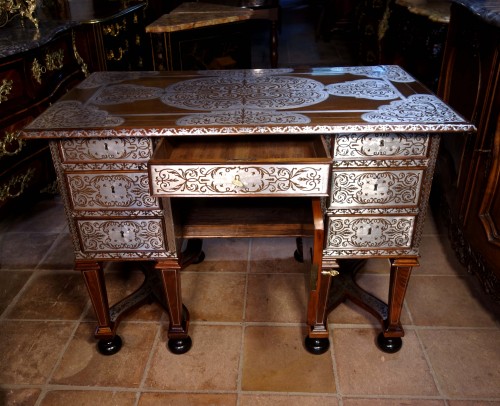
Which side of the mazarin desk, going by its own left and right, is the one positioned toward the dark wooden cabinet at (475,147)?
left

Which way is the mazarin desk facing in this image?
toward the camera

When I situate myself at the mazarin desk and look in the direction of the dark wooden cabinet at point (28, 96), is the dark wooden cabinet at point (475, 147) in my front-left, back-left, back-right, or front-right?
back-right

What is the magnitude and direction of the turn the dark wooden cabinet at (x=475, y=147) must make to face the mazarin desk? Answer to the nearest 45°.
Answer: approximately 45° to its left

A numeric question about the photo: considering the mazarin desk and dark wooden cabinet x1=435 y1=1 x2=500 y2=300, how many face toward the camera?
1

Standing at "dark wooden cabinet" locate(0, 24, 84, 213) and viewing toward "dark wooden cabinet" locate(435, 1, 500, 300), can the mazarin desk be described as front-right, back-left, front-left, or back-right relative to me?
front-right

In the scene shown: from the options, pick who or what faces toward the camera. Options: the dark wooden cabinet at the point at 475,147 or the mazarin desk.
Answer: the mazarin desk

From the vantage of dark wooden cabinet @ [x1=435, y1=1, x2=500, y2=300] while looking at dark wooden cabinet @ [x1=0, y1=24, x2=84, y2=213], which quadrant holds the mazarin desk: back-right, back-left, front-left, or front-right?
front-left

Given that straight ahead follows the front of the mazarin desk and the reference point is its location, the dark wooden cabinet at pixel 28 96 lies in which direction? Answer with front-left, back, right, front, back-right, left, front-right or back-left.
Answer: back-right

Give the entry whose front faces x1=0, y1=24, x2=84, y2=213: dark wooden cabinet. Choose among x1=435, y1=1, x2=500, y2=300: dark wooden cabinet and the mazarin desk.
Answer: x1=435, y1=1, x2=500, y2=300: dark wooden cabinet

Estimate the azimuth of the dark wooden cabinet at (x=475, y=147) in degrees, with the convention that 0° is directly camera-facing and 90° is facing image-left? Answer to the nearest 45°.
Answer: approximately 90°

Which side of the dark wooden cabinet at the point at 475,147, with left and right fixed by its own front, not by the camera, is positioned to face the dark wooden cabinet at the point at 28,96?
front

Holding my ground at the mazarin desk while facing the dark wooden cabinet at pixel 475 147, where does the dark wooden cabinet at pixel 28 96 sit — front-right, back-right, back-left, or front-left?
back-left
